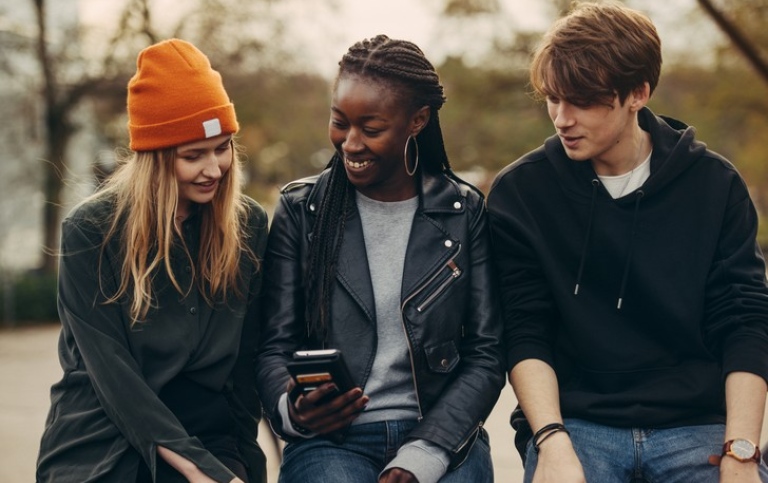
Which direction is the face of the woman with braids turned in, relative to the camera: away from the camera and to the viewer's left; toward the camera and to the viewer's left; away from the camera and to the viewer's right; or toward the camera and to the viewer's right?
toward the camera and to the viewer's left

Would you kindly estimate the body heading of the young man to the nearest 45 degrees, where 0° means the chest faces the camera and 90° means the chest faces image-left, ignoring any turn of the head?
approximately 0°

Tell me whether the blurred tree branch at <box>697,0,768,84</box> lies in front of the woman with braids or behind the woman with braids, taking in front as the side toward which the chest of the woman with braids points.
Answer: behind

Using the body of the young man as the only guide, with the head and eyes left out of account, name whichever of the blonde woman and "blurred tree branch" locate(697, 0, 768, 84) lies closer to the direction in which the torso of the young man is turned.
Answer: the blonde woman

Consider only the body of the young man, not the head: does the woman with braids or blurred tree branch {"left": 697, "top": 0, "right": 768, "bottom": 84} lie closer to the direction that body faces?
the woman with braids

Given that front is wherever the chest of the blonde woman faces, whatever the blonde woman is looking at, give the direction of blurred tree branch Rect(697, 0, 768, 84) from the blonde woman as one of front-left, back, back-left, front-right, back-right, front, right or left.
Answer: left

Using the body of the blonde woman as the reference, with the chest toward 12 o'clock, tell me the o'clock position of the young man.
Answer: The young man is roughly at 11 o'clock from the blonde woman.

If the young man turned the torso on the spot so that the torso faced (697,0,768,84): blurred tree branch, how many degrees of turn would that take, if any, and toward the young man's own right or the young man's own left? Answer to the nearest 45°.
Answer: approximately 180°

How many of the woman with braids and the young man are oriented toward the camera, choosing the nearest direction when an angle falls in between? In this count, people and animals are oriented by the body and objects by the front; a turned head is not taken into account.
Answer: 2

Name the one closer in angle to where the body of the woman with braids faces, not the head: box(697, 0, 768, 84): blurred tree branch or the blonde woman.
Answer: the blonde woman

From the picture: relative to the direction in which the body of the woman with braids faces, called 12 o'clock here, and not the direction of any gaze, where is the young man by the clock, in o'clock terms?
The young man is roughly at 9 o'clock from the woman with braids.

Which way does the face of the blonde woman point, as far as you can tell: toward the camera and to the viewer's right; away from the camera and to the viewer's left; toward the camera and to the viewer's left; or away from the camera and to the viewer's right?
toward the camera and to the viewer's right

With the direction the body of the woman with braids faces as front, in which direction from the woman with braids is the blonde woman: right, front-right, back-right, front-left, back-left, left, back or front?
right

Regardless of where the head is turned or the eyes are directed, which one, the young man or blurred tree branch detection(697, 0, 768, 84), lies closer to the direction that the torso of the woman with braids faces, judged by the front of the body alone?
the young man
